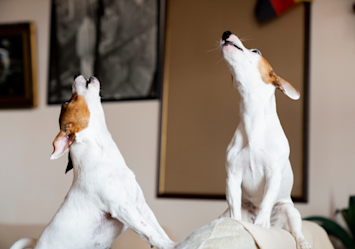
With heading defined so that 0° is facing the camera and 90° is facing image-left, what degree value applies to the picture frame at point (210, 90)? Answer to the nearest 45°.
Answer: approximately 0°

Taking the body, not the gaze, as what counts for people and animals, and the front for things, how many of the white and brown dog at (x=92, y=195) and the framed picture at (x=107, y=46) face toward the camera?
1

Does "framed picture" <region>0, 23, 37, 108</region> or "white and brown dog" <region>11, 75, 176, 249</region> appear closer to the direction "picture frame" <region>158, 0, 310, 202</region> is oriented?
the white and brown dog

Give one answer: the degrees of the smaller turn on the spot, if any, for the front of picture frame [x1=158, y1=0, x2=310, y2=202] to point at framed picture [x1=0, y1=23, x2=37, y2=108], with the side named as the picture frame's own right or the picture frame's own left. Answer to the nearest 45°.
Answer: approximately 90° to the picture frame's own right

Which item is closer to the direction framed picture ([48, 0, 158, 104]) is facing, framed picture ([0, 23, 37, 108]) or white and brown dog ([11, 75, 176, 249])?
the white and brown dog

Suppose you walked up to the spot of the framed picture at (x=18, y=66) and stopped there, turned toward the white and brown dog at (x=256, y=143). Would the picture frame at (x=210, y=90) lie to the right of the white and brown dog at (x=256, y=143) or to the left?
left

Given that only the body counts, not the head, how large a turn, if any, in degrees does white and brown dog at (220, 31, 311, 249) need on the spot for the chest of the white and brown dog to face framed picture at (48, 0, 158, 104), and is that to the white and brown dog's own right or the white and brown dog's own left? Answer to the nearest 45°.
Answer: approximately 90° to the white and brown dog's own right

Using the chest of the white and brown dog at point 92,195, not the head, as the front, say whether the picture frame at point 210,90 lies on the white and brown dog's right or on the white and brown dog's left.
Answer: on the white and brown dog's left

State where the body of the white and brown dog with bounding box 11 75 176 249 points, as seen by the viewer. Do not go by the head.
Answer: to the viewer's right

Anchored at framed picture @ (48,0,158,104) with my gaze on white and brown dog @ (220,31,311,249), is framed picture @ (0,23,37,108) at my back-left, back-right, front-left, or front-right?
back-right

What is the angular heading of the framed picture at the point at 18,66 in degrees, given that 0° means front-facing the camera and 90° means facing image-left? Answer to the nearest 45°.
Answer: approximately 0°

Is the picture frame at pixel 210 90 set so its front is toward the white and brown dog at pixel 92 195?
yes

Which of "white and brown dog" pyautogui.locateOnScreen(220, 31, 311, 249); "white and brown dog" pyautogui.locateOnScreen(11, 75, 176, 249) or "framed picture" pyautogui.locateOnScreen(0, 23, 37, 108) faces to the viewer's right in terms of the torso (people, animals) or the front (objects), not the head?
"white and brown dog" pyautogui.locateOnScreen(11, 75, 176, 249)
